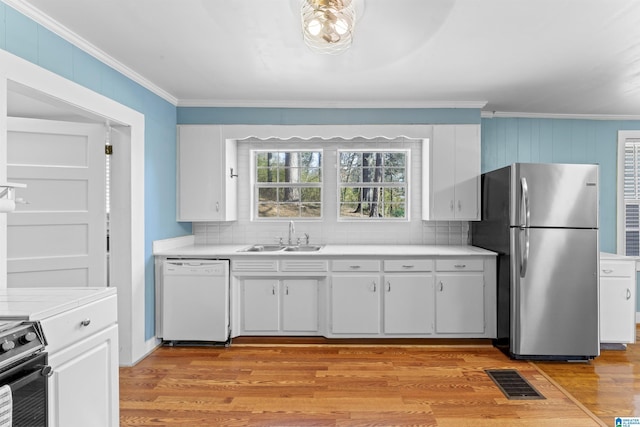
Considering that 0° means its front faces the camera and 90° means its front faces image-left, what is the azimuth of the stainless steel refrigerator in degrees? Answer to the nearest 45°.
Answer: approximately 315°

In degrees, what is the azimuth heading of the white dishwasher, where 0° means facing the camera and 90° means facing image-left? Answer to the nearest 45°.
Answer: approximately 0°

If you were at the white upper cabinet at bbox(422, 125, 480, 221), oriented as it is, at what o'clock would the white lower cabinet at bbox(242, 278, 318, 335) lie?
The white lower cabinet is roughly at 2 o'clock from the white upper cabinet.

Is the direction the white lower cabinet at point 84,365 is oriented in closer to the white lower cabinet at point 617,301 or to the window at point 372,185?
the white lower cabinet

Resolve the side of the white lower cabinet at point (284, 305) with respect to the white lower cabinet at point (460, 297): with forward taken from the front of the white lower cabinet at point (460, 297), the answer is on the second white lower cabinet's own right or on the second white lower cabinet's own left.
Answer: on the second white lower cabinet's own right

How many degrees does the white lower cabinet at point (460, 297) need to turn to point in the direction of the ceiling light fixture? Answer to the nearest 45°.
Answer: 0° — it already faces it

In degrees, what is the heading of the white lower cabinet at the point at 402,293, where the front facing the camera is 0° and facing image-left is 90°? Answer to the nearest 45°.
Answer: approximately 0°

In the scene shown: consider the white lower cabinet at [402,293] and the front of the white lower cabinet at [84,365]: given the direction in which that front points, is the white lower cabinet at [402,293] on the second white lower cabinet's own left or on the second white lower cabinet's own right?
on the second white lower cabinet's own left
